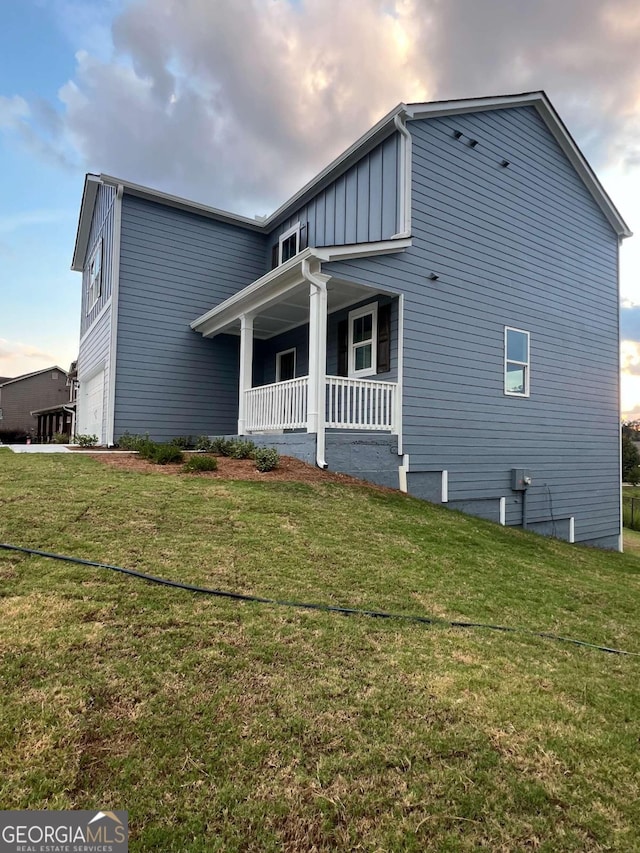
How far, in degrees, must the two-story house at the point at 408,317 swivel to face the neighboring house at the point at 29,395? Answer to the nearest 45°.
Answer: approximately 90° to its right

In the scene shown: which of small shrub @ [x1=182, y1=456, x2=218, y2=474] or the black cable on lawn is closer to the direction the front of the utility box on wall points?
the black cable on lawn

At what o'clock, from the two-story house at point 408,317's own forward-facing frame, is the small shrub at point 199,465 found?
The small shrub is roughly at 12 o'clock from the two-story house.

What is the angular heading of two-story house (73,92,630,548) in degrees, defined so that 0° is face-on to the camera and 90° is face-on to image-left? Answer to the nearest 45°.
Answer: approximately 45°

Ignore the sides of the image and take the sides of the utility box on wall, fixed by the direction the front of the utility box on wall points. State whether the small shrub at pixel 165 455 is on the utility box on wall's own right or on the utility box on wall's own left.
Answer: on the utility box on wall's own right

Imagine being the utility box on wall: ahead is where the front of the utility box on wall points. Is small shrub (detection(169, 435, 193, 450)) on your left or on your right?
on your right

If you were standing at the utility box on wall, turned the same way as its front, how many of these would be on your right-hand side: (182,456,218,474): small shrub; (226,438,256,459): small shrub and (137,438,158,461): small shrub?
3

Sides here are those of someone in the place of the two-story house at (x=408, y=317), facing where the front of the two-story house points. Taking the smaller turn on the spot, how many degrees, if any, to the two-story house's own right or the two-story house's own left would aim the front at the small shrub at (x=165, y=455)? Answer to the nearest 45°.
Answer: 0° — it already faces it

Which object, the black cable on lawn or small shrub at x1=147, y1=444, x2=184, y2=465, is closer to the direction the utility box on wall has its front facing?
the black cable on lawn
